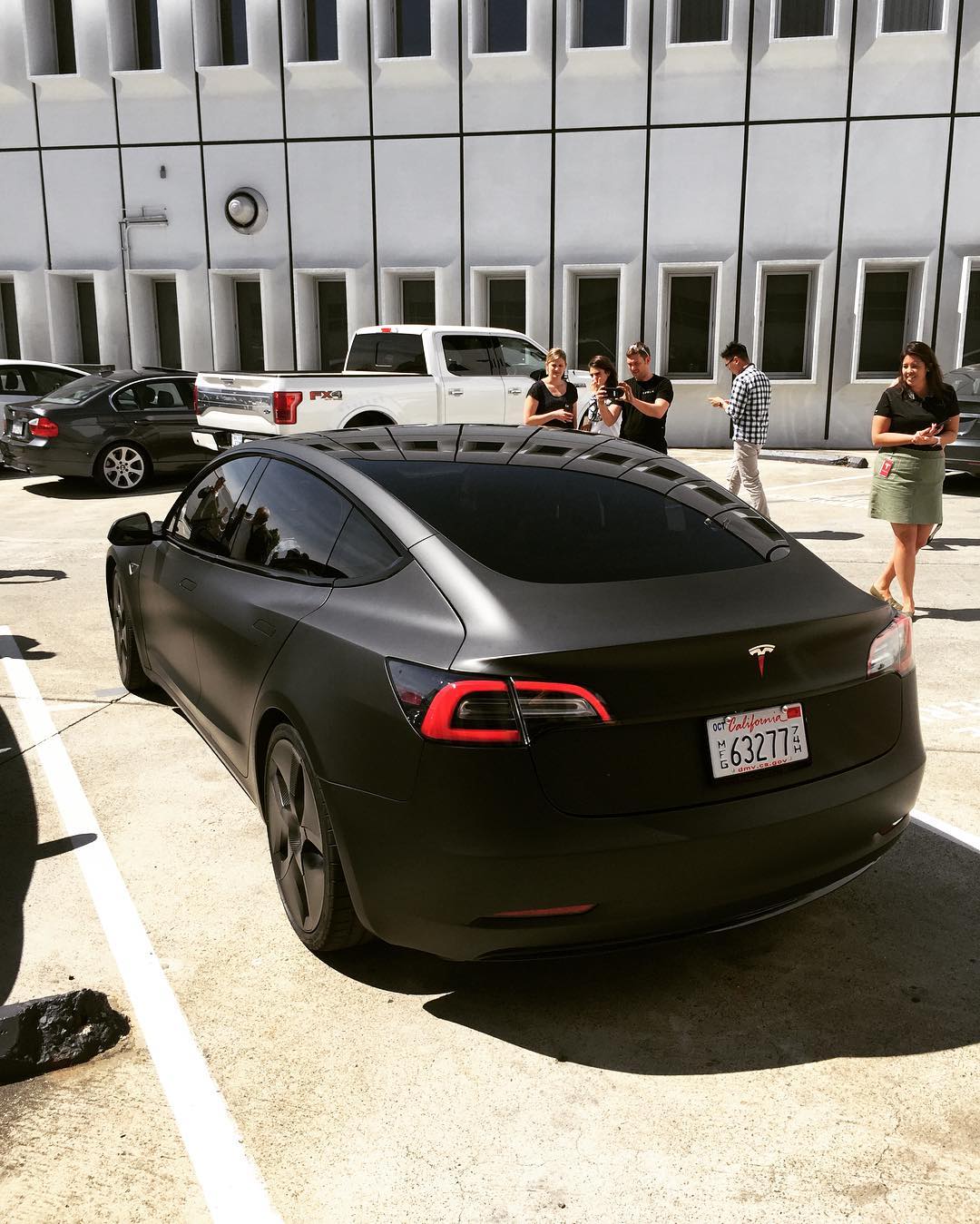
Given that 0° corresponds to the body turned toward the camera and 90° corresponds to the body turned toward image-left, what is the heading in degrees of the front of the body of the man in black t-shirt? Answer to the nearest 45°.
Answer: approximately 45°

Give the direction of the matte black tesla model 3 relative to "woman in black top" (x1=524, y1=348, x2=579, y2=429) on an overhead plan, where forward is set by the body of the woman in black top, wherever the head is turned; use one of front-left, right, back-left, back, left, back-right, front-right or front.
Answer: front-right

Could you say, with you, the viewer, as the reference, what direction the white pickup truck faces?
facing away from the viewer and to the right of the viewer

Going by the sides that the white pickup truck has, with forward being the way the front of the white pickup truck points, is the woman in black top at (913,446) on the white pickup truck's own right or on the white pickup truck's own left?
on the white pickup truck's own right

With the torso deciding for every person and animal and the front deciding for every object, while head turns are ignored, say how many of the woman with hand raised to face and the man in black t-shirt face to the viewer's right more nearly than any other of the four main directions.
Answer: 0

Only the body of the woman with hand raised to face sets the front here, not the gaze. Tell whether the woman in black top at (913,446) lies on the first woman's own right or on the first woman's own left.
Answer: on the first woman's own left

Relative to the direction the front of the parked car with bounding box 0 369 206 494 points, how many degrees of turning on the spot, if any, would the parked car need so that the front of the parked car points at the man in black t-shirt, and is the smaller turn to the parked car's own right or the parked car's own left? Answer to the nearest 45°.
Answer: approximately 90° to the parked car's own right

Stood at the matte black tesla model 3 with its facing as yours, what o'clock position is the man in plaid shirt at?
The man in plaid shirt is roughly at 2 o'clock from the matte black tesla model 3.

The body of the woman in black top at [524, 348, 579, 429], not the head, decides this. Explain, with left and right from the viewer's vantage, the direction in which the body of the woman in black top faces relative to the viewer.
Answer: facing the viewer and to the right of the viewer

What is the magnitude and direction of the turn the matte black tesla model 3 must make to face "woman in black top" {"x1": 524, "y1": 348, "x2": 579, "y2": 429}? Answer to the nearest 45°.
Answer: approximately 45° to its right

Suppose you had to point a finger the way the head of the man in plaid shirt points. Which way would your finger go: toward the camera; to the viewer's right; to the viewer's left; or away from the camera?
to the viewer's left

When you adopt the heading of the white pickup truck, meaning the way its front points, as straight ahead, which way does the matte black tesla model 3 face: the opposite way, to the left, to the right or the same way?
to the left

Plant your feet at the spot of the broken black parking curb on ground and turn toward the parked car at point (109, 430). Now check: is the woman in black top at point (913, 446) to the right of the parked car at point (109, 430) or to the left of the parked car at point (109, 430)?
right

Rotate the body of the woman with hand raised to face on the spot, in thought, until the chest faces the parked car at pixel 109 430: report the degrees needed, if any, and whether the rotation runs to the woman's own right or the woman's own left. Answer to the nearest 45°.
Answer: approximately 90° to the woman's own right
